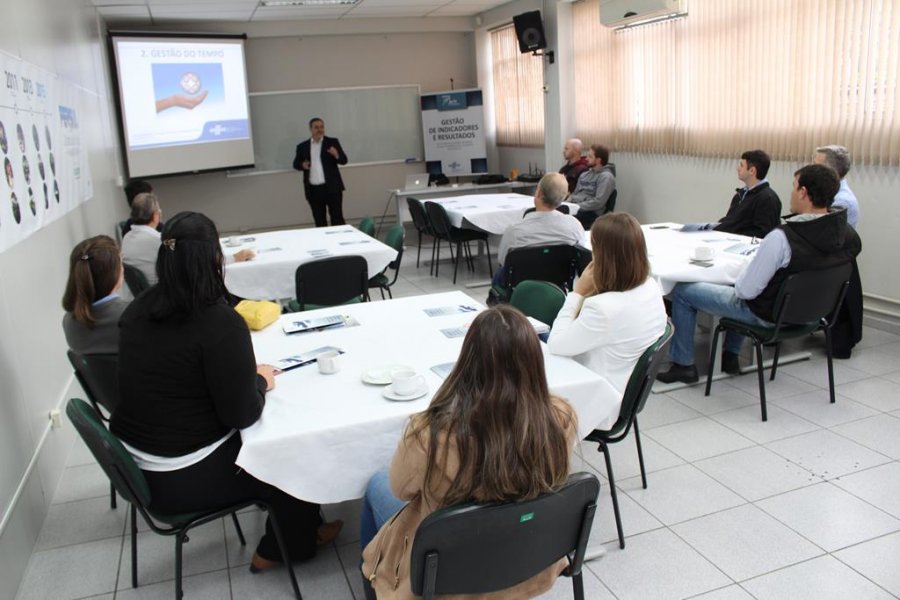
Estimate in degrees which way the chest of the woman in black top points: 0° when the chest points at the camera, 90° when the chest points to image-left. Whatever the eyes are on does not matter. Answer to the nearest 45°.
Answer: approximately 225°

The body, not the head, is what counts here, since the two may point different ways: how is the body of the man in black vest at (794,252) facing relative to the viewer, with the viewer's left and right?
facing to the left of the viewer

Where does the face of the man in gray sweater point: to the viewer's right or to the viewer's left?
to the viewer's left

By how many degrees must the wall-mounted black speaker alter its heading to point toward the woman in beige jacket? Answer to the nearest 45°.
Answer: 0° — it already faces them

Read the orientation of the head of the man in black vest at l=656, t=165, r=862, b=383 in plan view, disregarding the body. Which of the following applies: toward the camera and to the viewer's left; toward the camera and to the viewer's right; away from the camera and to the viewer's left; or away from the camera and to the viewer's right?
away from the camera and to the viewer's left

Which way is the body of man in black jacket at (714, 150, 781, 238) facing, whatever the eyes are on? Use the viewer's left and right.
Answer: facing to the left of the viewer

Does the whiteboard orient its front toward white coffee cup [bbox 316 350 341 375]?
yes

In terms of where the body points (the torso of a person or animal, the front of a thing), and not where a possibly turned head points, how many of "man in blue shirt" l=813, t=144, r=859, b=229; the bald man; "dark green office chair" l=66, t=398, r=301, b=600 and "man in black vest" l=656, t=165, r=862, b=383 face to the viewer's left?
3

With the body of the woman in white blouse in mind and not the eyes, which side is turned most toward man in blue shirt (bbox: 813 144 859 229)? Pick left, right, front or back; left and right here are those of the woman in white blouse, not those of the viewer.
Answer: right

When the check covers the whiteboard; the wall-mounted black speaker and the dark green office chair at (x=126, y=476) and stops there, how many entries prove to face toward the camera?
2

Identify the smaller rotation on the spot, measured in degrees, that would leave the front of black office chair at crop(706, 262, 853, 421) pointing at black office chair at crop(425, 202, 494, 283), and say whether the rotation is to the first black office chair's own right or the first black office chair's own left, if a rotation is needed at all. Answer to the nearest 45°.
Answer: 0° — it already faces it

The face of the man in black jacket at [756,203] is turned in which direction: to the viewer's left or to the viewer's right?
to the viewer's left

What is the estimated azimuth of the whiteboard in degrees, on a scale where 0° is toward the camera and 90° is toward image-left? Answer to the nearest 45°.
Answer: approximately 0°

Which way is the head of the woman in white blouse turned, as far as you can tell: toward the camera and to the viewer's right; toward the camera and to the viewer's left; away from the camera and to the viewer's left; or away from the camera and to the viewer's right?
away from the camera and to the viewer's left
